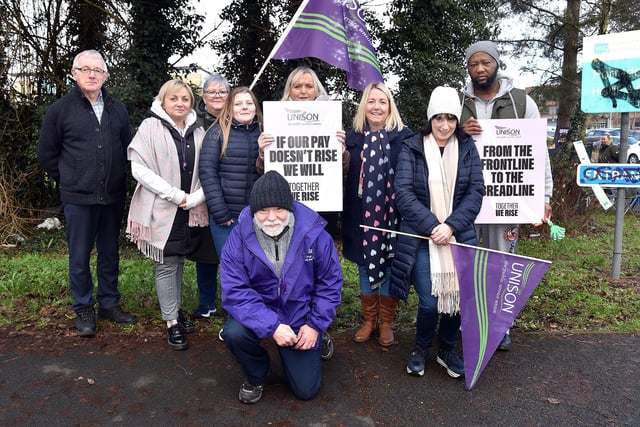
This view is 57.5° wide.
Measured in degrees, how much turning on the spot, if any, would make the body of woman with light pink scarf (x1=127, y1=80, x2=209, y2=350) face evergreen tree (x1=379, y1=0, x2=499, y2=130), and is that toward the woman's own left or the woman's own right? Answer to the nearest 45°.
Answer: approximately 90° to the woman's own left

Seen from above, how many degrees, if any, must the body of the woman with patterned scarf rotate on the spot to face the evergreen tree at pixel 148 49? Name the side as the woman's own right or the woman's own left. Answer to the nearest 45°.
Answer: approximately 135° to the woman's own right

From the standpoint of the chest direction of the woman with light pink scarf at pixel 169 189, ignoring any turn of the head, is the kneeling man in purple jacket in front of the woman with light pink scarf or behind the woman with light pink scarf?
in front

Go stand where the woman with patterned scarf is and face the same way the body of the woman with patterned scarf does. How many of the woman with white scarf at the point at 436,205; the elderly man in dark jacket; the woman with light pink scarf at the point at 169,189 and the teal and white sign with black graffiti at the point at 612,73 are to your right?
2

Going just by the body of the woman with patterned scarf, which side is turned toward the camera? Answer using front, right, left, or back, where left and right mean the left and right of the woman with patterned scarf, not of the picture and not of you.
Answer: front

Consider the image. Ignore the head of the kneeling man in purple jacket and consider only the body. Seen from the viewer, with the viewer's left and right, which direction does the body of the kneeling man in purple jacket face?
facing the viewer

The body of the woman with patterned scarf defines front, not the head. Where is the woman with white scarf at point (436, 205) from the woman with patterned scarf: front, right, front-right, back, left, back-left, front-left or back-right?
front-left

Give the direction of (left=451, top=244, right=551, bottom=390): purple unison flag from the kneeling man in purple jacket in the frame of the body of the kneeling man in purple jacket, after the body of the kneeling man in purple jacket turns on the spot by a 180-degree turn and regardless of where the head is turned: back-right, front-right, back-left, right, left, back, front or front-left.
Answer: right

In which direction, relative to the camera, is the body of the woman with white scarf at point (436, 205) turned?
toward the camera

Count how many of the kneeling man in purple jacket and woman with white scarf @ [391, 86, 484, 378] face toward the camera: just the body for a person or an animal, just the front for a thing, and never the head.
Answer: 2

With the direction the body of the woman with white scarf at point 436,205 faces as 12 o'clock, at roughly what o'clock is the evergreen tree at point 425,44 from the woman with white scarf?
The evergreen tree is roughly at 6 o'clock from the woman with white scarf.

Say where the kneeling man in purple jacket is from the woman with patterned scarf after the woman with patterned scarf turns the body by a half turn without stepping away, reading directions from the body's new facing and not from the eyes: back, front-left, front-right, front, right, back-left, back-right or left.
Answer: back-left

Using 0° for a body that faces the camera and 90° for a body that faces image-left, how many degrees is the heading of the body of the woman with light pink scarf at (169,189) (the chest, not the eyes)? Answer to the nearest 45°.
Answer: approximately 315°
